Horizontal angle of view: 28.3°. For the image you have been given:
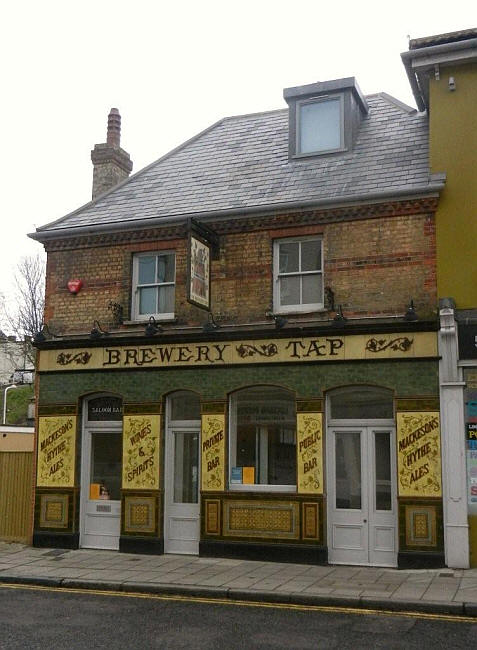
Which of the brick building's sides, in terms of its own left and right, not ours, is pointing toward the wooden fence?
right

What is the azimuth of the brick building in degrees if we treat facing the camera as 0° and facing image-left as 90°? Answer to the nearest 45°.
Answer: approximately 0°
